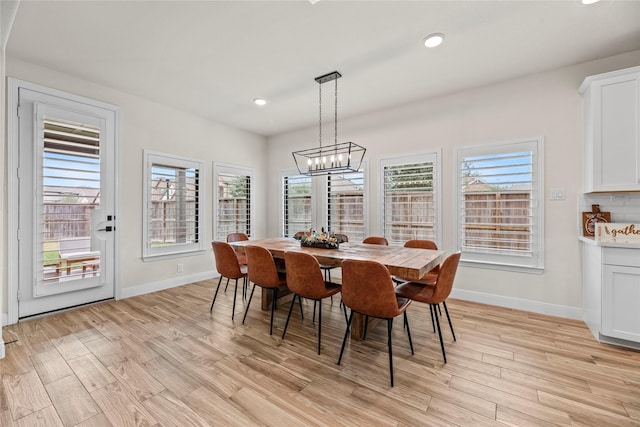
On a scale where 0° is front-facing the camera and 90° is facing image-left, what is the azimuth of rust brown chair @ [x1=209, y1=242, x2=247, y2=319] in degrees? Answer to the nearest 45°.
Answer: approximately 225°

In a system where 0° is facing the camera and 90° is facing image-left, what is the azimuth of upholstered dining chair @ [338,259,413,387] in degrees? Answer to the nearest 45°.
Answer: approximately 225°

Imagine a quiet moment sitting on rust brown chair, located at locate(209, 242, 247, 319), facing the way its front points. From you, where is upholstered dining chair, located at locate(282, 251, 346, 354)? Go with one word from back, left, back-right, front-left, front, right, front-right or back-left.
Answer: right

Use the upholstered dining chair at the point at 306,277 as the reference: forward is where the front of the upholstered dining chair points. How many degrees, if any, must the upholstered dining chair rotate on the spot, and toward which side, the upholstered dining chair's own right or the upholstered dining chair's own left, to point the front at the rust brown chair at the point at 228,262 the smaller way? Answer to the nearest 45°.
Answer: approximately 90° to the upholstered dining chair's own left

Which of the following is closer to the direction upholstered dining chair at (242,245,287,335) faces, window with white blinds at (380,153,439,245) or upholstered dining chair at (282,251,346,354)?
the window with white blinds

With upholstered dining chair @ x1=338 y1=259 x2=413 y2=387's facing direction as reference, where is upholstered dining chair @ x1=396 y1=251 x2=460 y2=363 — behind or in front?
in front

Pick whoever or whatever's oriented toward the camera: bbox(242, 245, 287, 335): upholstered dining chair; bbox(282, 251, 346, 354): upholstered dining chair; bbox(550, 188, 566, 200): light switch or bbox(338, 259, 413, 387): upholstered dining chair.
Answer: the light switch

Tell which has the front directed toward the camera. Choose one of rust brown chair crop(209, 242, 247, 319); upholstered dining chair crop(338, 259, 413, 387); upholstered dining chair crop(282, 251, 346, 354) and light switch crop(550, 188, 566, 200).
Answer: the light switch

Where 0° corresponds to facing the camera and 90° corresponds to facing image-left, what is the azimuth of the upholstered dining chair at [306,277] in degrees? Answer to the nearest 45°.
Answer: approximately 225°

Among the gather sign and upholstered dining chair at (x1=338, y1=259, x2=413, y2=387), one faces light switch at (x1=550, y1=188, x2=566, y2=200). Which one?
the upholstered dining chair

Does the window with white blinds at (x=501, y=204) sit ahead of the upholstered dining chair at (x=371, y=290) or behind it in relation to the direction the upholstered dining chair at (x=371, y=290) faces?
ahead
